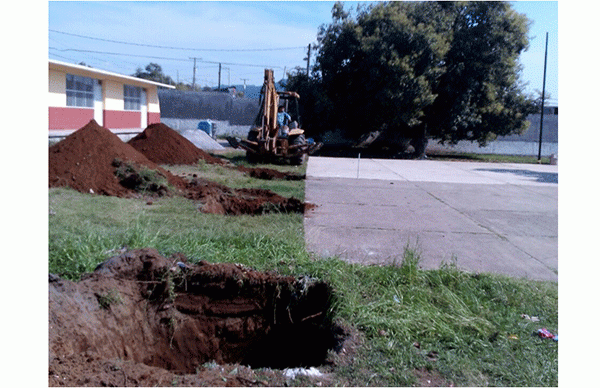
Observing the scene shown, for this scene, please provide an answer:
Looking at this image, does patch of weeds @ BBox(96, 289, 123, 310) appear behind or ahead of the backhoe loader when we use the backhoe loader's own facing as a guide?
behind

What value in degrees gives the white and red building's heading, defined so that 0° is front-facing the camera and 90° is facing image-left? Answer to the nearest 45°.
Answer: approximately 315°

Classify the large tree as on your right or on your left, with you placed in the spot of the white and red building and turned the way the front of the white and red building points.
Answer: on your left
